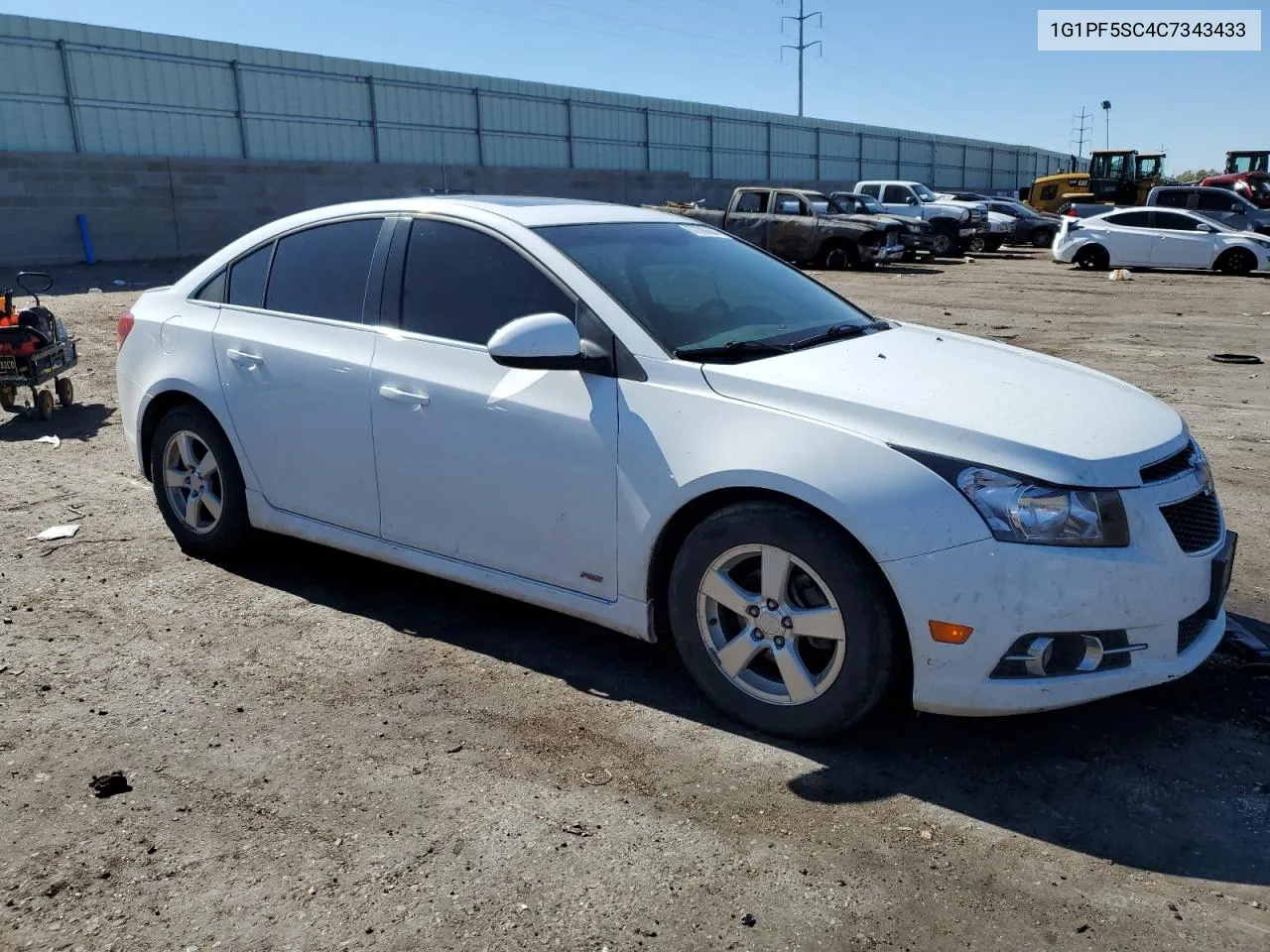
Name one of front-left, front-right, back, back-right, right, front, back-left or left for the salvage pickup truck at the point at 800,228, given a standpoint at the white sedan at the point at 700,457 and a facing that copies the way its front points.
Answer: back-left

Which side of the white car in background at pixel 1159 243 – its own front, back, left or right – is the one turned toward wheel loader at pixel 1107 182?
left

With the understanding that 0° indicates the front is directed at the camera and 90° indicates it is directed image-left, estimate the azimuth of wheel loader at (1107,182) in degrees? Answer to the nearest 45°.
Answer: approximately 270°

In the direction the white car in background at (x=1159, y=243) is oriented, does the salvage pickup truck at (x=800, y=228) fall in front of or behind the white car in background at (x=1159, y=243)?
behind

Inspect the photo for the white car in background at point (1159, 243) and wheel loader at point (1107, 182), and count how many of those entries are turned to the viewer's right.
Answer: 2

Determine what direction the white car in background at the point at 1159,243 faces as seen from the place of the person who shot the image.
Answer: facing to the right of the viewer

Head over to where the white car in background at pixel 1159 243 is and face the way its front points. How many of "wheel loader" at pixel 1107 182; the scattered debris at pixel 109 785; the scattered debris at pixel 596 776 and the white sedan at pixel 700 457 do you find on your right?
3
